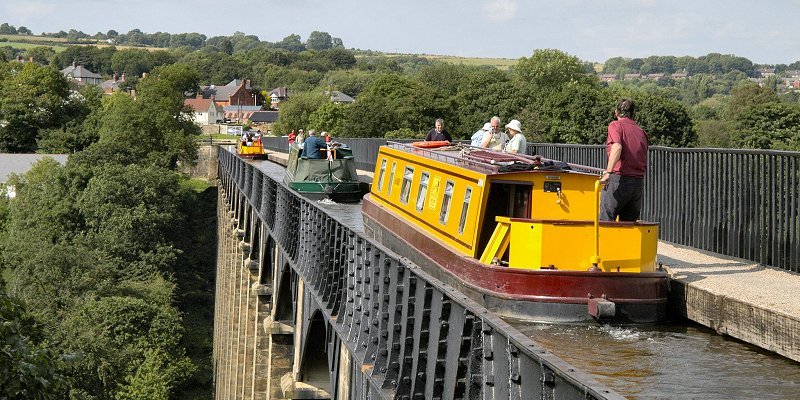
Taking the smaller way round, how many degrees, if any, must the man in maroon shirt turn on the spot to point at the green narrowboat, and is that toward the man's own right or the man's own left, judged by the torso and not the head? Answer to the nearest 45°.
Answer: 0° — they already face it

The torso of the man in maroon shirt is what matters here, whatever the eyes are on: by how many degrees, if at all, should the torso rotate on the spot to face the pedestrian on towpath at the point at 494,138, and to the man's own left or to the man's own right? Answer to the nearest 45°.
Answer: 0° — they already face them

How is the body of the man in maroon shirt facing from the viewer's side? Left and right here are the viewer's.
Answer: facing away from the viewer and to the left of the viewer

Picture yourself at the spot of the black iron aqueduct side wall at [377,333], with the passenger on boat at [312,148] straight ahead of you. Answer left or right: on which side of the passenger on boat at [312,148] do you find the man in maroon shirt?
right

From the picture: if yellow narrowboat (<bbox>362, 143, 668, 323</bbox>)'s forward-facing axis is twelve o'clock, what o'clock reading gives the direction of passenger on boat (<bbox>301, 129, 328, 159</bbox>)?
The passenger on boat is roughly at 1 o'clock from the yellow narrowboat.

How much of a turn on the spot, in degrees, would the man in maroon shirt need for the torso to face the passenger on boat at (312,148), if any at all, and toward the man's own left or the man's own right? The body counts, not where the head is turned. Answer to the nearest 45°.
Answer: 0° — they already face them

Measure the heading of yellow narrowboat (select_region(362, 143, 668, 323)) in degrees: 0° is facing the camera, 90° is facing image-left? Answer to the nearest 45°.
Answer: approximately 135°
